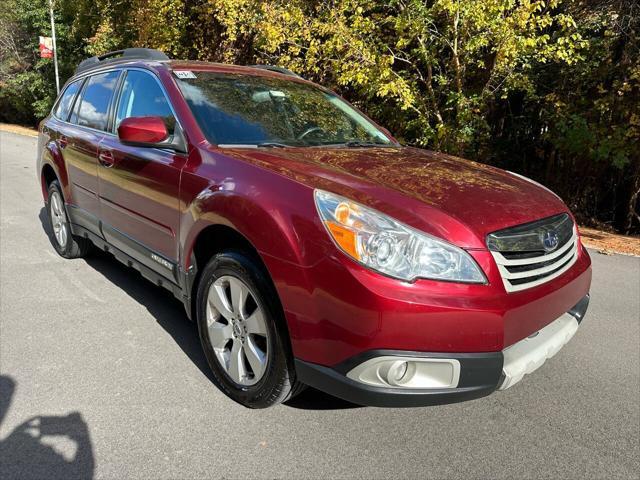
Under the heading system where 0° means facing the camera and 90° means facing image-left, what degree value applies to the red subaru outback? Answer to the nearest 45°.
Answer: approximately 315°

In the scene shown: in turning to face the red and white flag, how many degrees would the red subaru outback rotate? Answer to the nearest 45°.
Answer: approximately 180°
